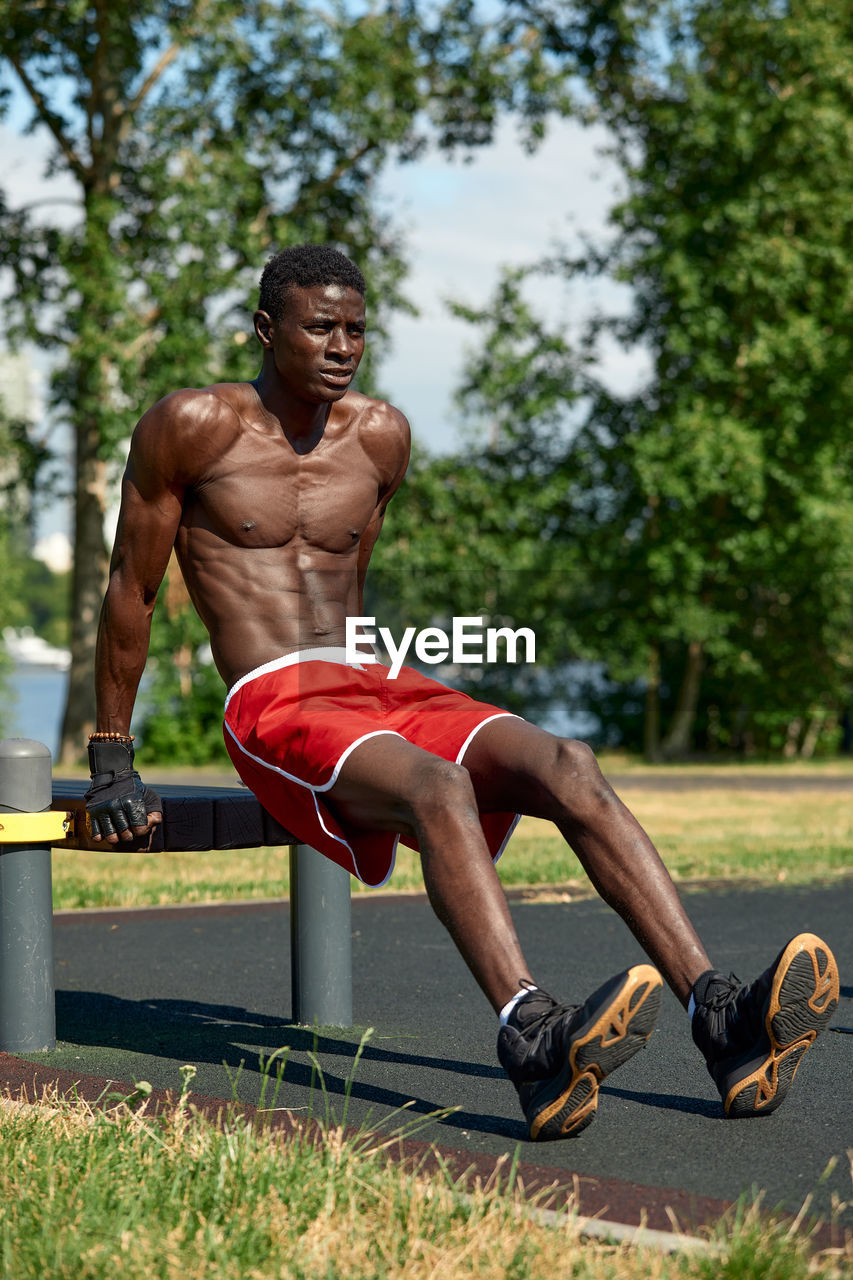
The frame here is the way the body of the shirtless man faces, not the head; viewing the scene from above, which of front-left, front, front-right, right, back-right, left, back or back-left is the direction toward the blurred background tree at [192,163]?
back-left

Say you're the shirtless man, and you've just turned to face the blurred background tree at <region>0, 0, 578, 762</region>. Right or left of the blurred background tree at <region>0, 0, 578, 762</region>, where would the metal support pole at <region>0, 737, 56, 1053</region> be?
left

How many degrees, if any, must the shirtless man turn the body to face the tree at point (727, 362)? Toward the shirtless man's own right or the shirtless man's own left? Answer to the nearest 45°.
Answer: approximately 135° to the shirtless man's own left

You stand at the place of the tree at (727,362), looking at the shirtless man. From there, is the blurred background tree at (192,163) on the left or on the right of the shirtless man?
right

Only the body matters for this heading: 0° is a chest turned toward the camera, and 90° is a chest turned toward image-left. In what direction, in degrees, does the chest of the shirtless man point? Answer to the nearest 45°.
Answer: approximately 315°

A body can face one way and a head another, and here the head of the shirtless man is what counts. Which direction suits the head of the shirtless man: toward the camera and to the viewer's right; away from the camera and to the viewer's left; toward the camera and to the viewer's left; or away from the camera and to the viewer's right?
toward the camera and to the viewer's right
